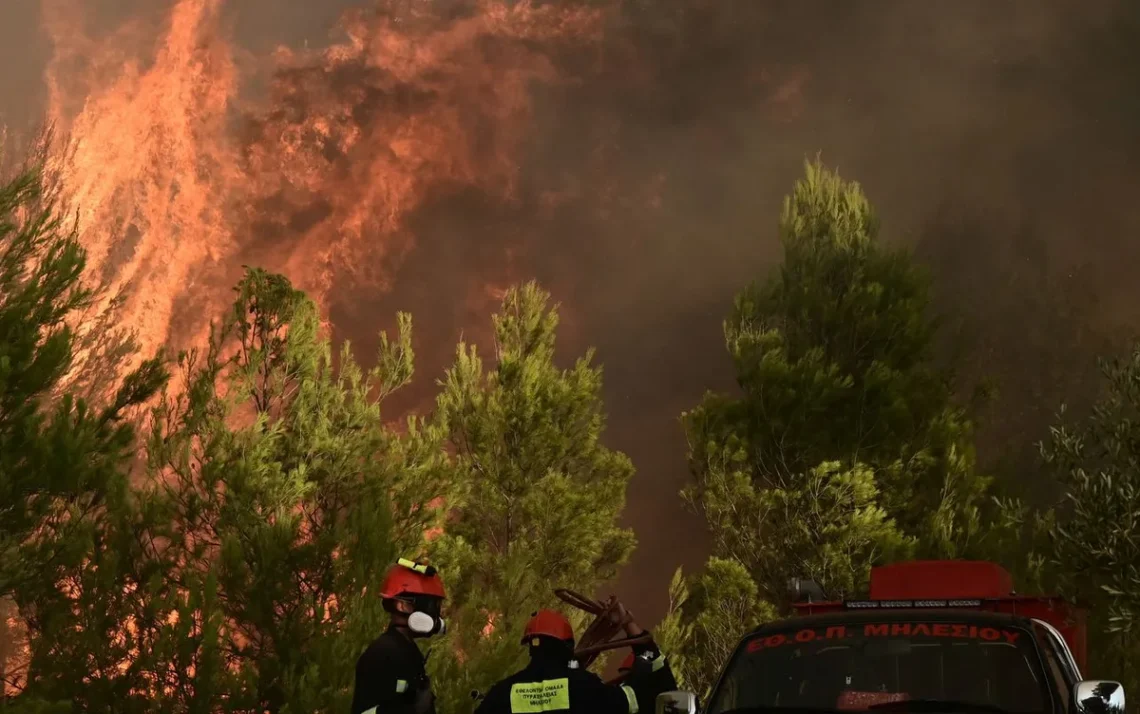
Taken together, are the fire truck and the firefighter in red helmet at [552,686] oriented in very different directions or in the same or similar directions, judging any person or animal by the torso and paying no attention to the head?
very different directions

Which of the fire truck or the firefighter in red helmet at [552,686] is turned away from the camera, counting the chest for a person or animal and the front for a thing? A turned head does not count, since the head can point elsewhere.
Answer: the firefighter in red helmet

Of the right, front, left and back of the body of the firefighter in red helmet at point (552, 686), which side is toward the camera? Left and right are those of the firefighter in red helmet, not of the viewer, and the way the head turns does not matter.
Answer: back

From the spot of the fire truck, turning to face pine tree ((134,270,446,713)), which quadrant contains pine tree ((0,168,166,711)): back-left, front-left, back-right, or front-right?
front-left

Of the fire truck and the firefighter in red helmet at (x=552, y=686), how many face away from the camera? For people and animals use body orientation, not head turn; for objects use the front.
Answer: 1

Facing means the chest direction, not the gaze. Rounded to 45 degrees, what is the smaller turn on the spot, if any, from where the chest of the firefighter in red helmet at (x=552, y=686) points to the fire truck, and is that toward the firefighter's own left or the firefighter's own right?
approximately 90° to the firefighter's own right

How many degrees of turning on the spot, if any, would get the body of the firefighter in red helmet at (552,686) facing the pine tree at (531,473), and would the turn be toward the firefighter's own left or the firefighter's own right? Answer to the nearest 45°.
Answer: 0° — they already face it

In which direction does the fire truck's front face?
toward the camera

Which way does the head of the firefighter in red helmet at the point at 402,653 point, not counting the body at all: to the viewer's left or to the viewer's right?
to the viewer's right

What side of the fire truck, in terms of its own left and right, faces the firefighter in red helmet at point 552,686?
right

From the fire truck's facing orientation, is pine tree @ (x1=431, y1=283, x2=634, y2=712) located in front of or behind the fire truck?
behind

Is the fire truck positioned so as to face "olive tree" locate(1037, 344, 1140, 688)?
no

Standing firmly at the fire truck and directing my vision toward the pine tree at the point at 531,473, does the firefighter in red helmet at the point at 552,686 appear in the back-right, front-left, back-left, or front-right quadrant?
front-left

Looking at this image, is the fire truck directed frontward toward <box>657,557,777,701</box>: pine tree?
no

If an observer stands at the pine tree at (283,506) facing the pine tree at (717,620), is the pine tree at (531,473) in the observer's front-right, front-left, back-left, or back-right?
front-left

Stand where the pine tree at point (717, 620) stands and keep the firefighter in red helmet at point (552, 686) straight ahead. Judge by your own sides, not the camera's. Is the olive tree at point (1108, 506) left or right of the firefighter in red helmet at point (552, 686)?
left
